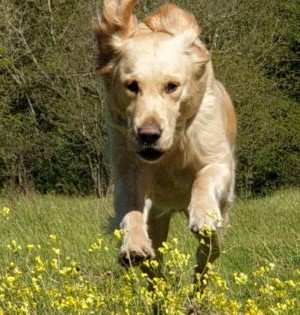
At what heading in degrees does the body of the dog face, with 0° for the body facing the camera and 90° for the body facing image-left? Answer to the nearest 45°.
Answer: approximately 0°
